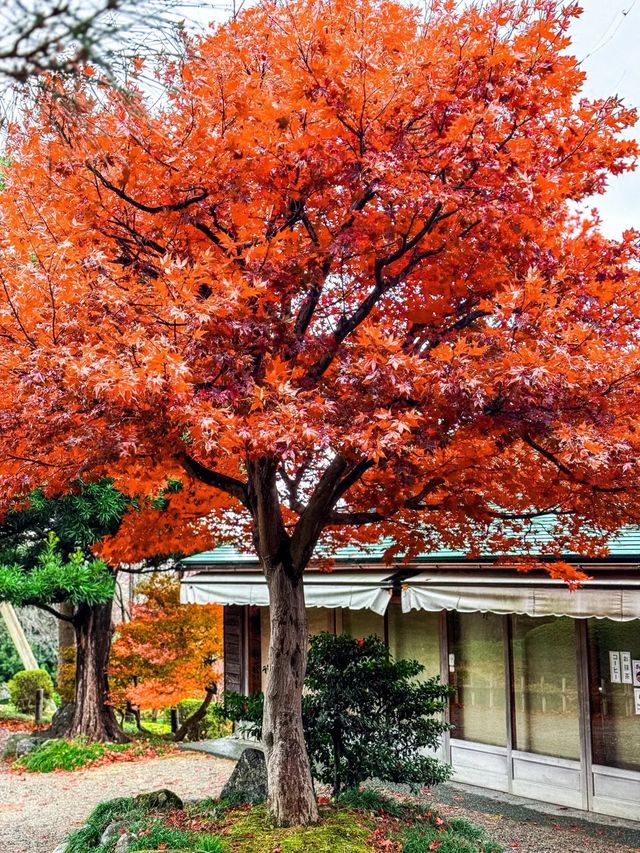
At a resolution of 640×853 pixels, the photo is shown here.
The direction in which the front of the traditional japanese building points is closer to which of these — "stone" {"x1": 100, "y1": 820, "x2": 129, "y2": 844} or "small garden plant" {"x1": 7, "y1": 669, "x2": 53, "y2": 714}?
the stone

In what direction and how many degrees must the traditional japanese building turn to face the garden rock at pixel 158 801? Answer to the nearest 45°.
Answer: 0° — it already faces it

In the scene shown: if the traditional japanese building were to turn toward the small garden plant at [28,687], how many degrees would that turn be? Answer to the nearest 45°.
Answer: approximately 90° to its right

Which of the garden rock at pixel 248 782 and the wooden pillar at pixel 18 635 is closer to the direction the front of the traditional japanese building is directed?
the garden rock

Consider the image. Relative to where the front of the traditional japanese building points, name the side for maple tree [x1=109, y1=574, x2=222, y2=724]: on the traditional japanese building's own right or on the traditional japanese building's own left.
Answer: on the traditional japanese building's own right

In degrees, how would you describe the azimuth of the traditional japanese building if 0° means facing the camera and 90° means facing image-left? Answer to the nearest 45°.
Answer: approximately 45°

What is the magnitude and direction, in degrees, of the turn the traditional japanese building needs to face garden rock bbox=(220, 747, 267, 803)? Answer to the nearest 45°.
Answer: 0° — it already faces it

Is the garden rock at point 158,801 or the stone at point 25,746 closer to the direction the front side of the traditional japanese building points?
the garden rock

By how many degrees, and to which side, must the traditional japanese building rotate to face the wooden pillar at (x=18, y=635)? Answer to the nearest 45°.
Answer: approximately 90° to its right
